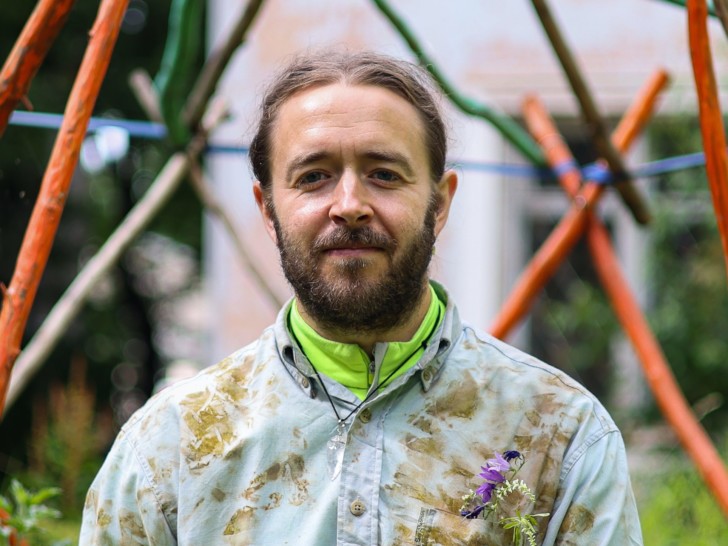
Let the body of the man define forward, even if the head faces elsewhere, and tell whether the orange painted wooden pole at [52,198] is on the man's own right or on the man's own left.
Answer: on the man's own right

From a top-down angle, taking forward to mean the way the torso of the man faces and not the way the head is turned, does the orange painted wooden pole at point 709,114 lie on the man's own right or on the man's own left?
on the man's own left

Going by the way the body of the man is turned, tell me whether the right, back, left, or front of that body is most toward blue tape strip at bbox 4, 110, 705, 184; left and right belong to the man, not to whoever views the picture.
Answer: back

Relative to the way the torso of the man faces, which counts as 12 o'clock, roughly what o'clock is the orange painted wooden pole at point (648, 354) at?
The orange painted wooden pole is roughly at 7 o'clock from the man.

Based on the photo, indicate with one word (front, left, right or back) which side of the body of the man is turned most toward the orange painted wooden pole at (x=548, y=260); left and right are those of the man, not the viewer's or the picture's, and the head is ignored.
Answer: back

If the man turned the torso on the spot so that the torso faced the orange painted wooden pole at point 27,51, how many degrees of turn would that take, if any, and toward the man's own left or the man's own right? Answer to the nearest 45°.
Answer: approximately 135° to the man's own right

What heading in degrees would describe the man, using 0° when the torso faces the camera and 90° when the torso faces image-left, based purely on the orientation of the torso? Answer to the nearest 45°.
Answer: approximately 0°
